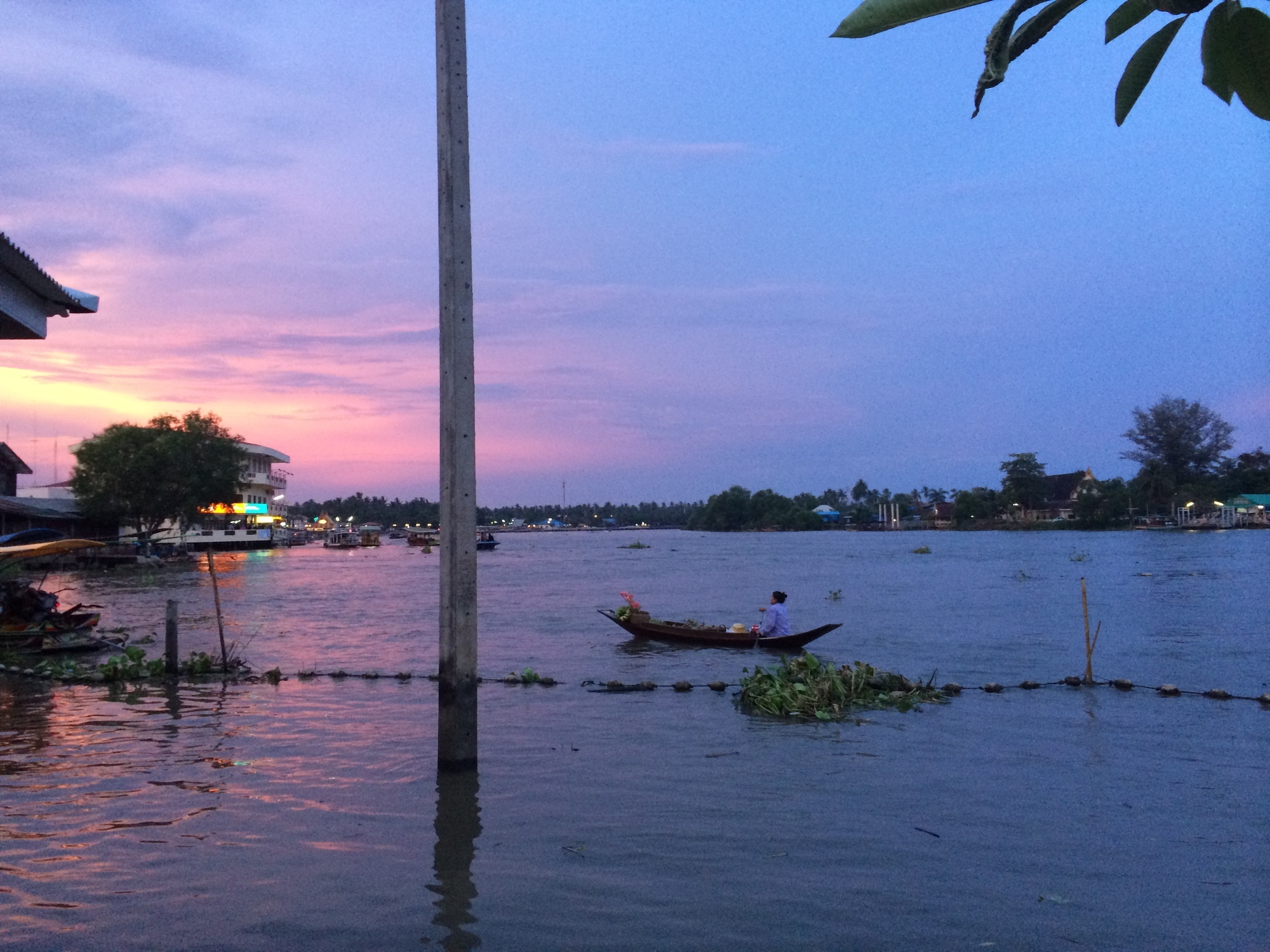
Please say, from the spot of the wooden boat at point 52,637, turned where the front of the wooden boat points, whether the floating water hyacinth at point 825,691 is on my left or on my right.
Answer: on my right

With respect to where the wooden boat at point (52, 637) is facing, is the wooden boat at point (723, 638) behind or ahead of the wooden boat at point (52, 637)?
ahead

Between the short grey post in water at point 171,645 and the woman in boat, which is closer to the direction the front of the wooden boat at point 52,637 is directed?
the woman in boat

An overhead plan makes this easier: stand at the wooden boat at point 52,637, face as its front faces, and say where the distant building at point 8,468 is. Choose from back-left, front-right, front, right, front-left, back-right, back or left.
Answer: left

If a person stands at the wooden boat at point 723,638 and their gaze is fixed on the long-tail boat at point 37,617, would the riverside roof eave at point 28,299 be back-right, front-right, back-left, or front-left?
front-left

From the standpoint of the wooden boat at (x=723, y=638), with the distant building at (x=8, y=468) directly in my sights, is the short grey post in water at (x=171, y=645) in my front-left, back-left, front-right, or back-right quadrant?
front-left

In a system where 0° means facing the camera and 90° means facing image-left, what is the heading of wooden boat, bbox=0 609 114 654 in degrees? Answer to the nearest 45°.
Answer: approximately 270°

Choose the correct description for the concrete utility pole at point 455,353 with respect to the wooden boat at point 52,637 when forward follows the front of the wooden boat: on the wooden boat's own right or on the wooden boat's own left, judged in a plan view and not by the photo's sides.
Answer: on the wooden boat's own right
